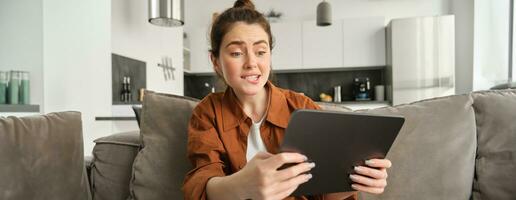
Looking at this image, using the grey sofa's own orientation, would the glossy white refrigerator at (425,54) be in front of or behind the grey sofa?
behind

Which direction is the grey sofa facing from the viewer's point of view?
toward the camera

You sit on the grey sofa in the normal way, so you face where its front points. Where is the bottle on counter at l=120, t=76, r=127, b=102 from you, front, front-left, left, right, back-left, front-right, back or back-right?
back-right

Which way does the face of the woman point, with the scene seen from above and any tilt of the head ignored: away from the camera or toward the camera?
toward the camera

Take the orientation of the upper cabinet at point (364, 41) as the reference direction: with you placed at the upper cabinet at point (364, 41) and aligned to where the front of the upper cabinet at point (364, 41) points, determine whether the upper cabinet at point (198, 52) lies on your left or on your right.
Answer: on your right

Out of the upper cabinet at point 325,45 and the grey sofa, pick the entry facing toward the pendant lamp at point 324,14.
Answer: the upper cabinet

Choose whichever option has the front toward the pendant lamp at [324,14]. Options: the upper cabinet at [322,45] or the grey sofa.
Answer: the upper cabinet

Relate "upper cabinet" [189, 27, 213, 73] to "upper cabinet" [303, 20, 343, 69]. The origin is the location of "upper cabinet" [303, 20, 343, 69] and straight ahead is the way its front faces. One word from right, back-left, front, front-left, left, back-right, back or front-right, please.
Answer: right

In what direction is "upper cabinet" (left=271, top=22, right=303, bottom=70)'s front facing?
toward the camera

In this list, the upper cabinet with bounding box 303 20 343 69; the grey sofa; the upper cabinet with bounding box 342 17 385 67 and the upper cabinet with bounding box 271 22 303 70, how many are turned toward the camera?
4

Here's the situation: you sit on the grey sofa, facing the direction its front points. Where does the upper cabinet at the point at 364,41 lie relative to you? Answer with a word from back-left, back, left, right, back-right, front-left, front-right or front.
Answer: back

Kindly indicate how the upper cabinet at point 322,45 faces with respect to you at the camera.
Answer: facing the viewer

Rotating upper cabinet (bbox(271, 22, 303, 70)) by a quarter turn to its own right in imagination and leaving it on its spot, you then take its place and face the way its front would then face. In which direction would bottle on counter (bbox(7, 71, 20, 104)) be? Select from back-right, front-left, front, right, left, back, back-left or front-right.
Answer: front-left

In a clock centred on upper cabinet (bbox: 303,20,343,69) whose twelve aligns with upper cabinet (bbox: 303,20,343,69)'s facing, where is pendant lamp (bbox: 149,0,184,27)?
The pendant lamp is roughly at 1 o'clock from the upper cabinet.

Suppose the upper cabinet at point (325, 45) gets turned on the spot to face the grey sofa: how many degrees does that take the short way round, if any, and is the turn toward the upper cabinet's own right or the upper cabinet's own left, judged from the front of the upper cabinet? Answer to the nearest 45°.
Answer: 0° — it already faces it
